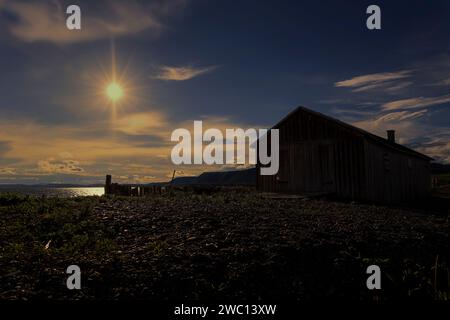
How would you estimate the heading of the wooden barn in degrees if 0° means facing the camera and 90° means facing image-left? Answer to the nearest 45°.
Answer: approximately 45°

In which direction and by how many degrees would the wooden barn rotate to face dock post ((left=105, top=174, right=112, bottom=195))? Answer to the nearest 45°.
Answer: approximately 45° to its right
